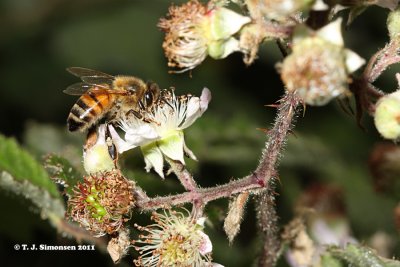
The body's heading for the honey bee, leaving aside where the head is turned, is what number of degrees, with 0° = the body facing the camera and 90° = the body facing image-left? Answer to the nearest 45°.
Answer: approximately 270°
